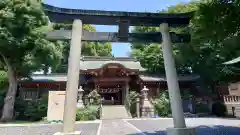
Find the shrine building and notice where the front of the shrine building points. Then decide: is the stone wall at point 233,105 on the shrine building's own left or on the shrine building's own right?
on the shrine building's own left

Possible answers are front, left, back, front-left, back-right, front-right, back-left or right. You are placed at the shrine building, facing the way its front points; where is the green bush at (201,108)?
left

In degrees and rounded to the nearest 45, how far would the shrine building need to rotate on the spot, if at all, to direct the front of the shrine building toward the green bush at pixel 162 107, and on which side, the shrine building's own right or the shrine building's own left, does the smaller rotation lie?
approximately 45° to the shrine building's own left

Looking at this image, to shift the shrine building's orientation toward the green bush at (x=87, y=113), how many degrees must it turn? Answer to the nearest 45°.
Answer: approximately 45° to its right

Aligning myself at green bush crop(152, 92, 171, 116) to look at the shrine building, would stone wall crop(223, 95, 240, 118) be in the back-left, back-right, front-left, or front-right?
back-right

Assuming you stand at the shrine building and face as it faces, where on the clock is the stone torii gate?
The stone torii gate is roughly at 12 o'clock from the shrine building.

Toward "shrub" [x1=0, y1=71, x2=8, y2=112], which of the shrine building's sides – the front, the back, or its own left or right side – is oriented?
right

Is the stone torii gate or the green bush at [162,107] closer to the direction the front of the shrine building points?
the stone torii gate

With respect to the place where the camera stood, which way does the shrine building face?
facing the viewer
